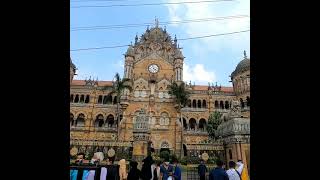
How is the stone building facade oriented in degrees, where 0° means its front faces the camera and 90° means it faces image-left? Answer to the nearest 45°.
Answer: approximately 0°

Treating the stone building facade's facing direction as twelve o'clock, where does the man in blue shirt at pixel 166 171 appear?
The man in blue shirt is roughly at 12 o'clock from the stone building facade.
